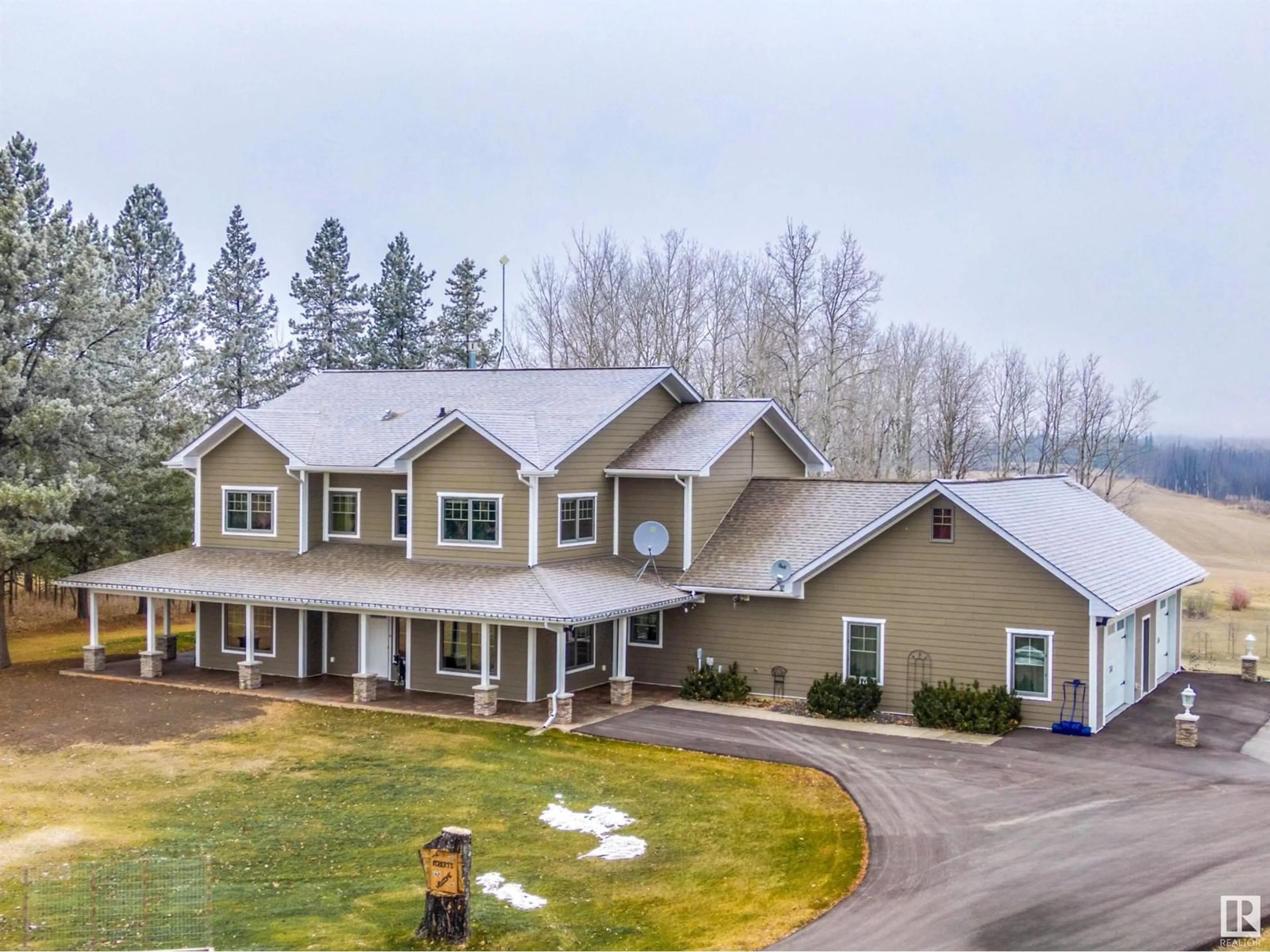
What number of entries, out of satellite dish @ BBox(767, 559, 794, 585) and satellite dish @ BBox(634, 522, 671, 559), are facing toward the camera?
2

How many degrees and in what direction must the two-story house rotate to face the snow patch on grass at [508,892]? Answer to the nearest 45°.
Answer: approximately 45° to its left

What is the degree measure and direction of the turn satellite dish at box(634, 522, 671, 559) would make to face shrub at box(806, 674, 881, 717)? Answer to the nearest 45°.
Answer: approximately 45° to its left

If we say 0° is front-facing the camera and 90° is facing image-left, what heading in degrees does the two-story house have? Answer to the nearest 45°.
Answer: approximately 45°

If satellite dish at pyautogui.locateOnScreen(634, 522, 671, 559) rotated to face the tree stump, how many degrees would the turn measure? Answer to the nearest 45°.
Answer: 0° — it already faces it

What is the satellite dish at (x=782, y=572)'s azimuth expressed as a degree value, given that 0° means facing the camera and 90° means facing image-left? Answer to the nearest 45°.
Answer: approximately 0°
